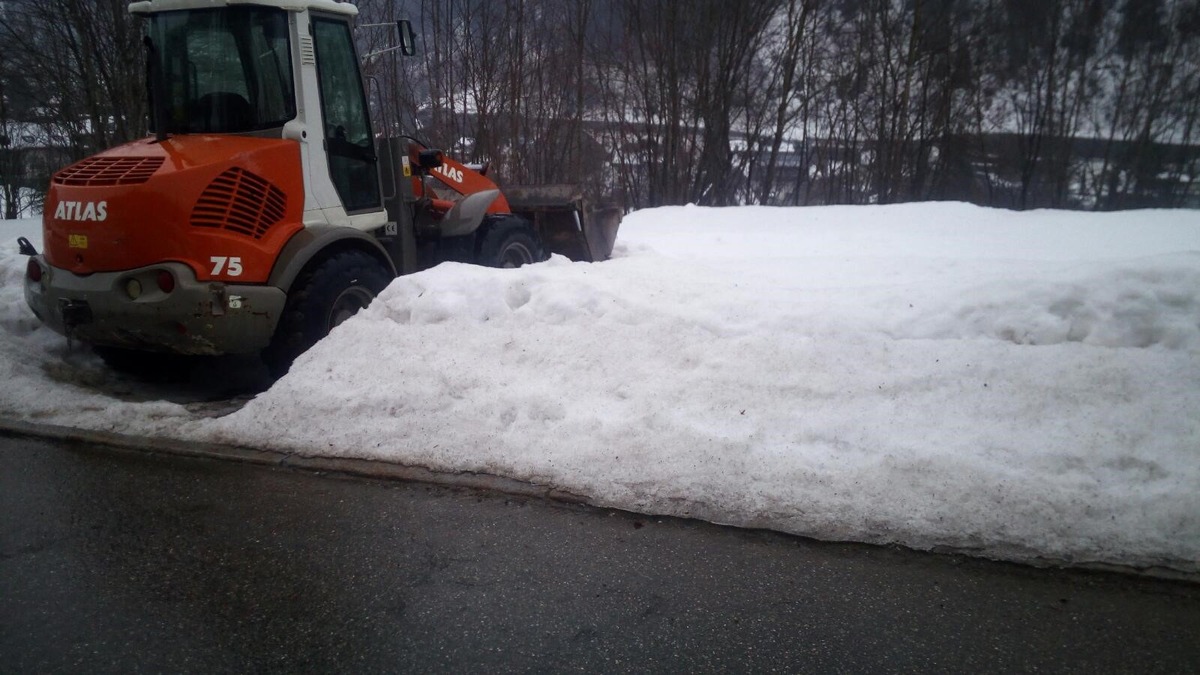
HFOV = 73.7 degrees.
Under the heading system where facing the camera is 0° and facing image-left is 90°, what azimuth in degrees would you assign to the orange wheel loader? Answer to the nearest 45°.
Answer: approximately 225°
